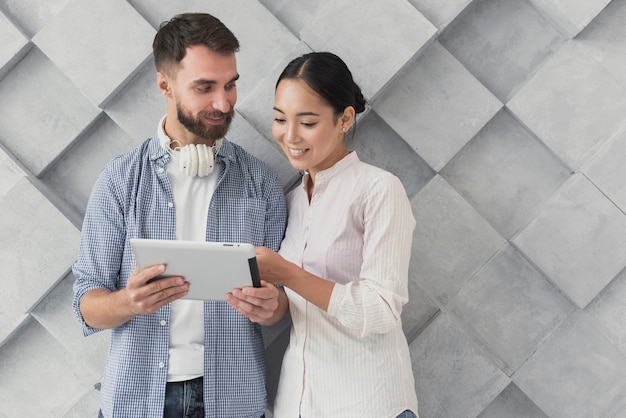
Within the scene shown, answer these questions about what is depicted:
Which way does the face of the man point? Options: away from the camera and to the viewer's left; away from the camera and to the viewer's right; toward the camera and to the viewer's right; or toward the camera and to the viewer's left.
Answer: toward the camera and to the viewer's right

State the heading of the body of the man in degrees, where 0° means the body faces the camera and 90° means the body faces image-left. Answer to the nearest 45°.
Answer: approximately 0°

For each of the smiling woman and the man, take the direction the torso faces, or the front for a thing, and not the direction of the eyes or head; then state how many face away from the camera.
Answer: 0

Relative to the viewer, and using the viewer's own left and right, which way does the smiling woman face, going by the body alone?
facing the viewer and to the left of the viewer
